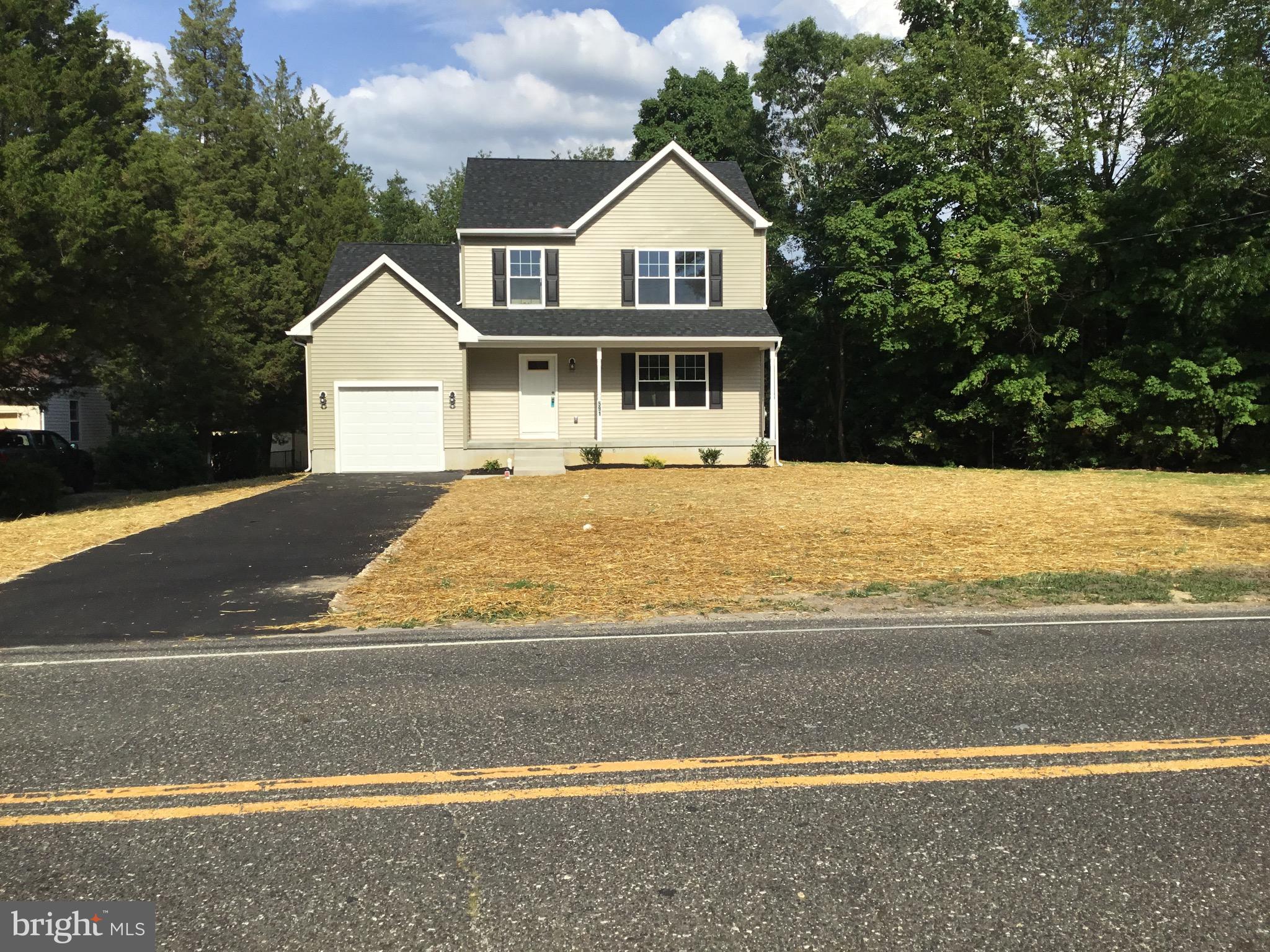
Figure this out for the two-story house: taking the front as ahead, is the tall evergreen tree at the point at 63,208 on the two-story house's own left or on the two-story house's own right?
on the two-story house's own right

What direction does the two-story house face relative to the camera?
toward the camera

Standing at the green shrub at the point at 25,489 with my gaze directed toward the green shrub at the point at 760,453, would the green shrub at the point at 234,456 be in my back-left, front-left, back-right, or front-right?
front-left

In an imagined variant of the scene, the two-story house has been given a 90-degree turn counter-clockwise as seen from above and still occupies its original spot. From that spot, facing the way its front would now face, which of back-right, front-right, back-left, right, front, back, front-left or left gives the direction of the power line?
front

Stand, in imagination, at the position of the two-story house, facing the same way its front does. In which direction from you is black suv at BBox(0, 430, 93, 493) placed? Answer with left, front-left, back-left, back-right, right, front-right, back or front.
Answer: right

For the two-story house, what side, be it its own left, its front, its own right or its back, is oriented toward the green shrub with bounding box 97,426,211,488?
right
